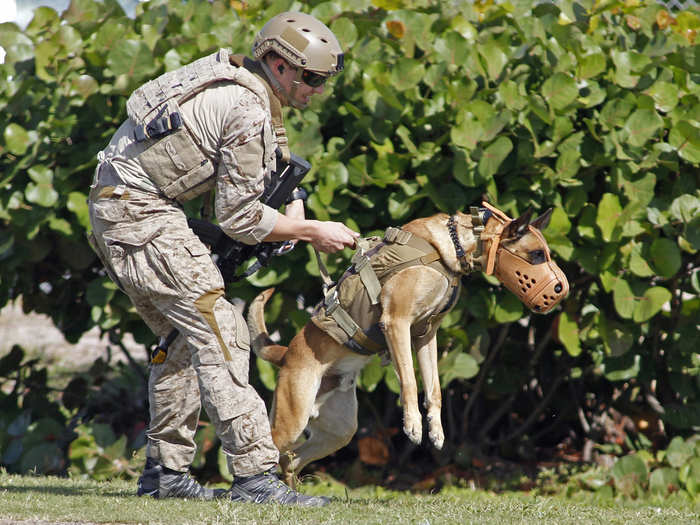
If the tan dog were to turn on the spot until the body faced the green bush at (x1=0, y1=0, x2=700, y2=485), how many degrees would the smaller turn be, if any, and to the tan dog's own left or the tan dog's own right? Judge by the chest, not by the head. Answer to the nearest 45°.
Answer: approximately 90° to the tan dog's own left

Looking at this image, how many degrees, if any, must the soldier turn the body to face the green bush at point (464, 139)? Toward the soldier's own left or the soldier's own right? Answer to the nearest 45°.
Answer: approximately 45° to the soldier's own left

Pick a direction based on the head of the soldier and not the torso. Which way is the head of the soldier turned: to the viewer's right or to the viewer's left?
to the viewer's right

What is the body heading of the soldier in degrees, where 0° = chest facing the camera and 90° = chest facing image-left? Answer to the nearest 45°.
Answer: approximately 270°

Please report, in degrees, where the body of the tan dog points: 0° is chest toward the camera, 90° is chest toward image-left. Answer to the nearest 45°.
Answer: approximately 270°

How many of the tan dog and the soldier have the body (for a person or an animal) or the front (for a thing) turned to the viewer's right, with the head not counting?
2
